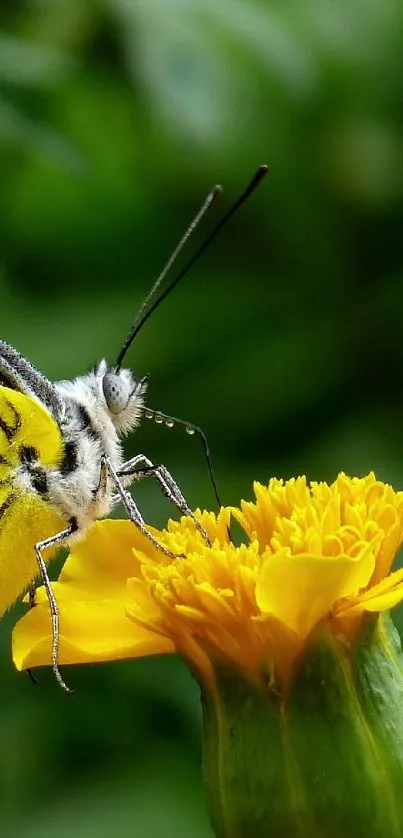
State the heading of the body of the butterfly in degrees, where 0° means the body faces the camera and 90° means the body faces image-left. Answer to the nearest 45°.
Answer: approximately 270°
